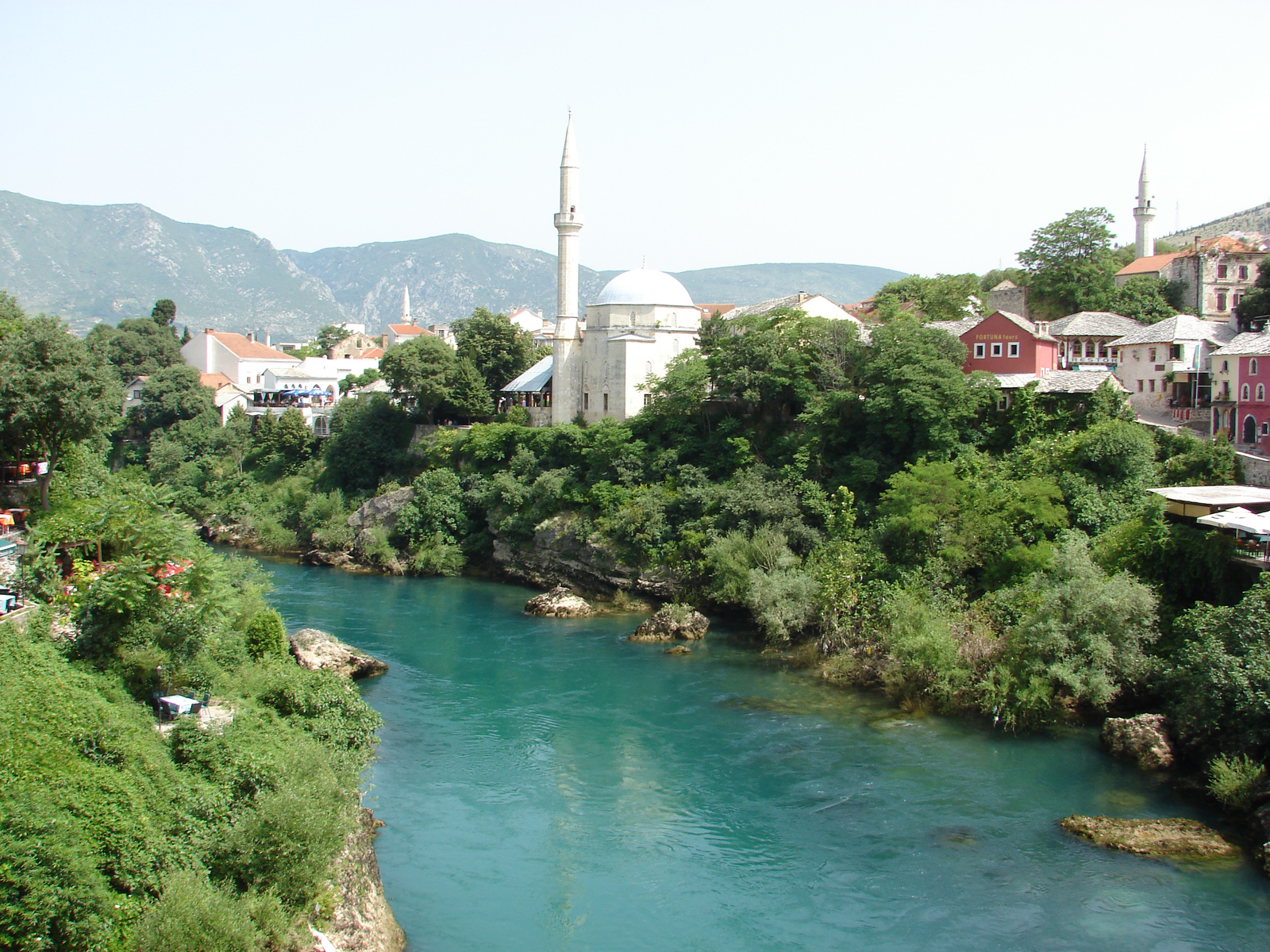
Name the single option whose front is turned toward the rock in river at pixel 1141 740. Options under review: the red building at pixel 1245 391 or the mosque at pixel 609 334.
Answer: the red building

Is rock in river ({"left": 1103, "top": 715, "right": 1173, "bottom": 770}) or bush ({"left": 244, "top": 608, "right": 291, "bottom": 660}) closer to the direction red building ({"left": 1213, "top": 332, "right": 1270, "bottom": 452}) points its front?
the rock in river

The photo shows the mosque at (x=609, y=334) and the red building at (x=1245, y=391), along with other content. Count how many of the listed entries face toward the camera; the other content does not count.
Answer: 1

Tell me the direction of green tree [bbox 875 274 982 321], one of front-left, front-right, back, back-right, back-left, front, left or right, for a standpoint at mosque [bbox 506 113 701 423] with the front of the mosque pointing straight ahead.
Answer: back-right

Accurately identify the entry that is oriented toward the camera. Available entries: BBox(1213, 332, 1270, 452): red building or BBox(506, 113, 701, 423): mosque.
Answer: the red building

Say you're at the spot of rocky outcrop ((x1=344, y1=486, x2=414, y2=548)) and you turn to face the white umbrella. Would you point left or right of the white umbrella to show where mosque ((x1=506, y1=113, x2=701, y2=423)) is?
left

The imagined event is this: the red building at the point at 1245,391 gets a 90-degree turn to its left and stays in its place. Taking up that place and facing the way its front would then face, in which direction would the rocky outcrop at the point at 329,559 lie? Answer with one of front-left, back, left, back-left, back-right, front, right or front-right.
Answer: back

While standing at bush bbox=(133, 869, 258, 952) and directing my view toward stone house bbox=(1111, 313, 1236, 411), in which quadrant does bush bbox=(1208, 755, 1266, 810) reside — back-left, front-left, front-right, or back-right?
front-right

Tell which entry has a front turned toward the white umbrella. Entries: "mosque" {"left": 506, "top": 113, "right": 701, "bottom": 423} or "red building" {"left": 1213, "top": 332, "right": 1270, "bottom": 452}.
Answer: the red building

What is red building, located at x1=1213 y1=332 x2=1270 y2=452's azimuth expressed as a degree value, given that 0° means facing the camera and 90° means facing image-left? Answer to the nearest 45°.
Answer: approximately 0°

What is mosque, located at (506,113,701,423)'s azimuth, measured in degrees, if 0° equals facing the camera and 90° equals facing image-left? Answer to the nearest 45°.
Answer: approximately 135°
